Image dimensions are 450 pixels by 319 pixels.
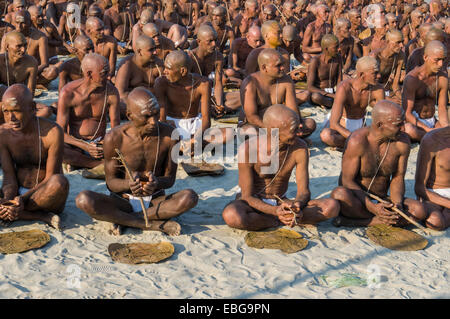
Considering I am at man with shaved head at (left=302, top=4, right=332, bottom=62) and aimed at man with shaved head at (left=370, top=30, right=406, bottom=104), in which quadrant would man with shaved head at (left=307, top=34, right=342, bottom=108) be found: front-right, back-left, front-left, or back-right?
front-right

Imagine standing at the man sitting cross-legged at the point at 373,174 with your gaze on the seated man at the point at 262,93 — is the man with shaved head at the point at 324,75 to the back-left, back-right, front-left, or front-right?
front-right

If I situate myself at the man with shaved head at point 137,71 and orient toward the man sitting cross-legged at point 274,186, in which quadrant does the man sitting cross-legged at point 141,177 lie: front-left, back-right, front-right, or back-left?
front-right

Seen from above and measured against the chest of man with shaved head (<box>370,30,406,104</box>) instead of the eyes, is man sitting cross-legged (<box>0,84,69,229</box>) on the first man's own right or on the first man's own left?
on the first man's own right

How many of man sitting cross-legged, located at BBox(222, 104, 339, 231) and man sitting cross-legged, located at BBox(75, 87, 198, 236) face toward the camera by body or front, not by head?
2

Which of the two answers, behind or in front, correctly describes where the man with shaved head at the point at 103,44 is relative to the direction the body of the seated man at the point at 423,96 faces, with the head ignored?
behind

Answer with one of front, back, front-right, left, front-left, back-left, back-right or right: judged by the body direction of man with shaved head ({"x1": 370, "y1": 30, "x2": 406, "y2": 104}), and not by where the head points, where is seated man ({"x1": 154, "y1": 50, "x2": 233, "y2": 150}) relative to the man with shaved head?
right

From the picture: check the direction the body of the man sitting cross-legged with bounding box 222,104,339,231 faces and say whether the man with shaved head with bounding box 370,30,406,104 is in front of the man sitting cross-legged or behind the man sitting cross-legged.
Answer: behind

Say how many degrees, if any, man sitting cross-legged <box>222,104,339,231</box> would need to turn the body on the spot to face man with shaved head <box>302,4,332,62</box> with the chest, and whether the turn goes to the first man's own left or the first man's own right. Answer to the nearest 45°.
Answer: approximately 180°

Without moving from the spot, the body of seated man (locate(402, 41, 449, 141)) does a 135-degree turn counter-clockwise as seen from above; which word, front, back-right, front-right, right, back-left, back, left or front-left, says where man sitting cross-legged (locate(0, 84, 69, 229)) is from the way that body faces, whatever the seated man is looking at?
back-left

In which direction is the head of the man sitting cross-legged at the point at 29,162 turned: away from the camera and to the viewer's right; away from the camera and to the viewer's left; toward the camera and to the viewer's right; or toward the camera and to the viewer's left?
toward the camera and to the viewer's left

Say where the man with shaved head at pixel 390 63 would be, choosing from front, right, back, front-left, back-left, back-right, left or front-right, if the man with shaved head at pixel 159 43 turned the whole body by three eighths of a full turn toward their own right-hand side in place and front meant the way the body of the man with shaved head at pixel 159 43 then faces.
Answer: back
